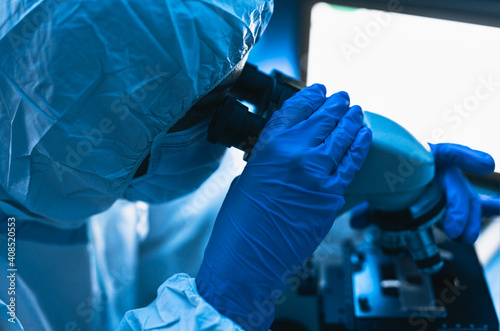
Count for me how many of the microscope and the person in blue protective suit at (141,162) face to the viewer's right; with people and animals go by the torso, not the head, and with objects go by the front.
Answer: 1

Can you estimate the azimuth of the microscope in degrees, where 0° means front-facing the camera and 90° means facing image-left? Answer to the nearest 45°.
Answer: approximately 90°

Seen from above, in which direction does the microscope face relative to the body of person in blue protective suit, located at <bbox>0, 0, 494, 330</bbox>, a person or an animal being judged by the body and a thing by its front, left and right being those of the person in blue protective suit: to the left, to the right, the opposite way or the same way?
the opposite way

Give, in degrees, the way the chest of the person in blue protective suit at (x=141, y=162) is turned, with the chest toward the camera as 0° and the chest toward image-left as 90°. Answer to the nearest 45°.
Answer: approximately 270°

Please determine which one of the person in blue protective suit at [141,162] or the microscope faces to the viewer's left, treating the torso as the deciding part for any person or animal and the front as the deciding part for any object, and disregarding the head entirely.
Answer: the microscope
